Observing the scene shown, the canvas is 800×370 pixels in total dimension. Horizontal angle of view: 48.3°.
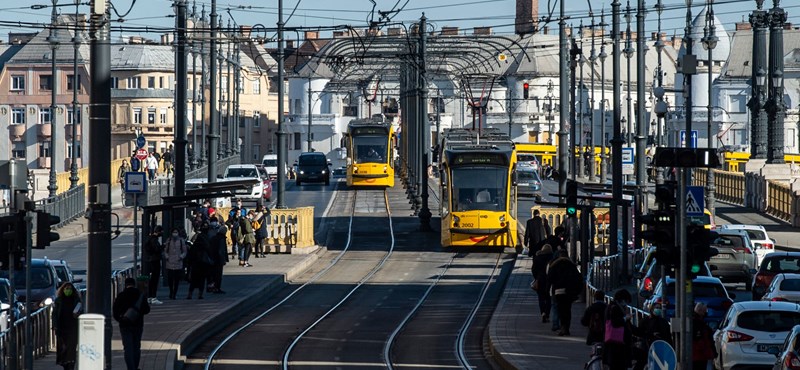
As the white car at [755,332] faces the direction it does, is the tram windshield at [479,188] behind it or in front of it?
in front

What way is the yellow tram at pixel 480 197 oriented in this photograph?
toward the camera

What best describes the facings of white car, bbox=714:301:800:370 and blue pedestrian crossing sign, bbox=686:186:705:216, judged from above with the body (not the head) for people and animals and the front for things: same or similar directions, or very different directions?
very different directions

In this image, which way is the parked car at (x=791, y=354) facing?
away from the camera

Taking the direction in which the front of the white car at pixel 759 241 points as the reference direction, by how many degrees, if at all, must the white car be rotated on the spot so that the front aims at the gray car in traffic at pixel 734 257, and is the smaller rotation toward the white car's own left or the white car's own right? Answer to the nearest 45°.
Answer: approximately 180°

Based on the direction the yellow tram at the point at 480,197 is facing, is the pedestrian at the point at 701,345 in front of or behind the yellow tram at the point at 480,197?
in front

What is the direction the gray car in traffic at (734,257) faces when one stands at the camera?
facing away from the viewer

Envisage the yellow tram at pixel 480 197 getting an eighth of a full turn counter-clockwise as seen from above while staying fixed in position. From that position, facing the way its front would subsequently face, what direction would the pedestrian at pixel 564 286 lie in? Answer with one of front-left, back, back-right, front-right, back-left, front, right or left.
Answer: front-right

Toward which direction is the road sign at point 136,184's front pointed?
toward the camera

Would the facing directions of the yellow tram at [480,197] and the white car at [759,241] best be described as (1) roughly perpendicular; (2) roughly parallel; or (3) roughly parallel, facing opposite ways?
roughly parallel, facing opposite ways

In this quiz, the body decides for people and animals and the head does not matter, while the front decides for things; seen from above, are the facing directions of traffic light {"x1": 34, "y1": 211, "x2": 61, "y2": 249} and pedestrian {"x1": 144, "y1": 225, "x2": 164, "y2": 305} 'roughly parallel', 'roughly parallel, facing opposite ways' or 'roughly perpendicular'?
roughly parallel

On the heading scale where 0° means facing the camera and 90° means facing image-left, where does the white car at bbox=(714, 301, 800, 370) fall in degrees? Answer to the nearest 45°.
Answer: approximately 180°

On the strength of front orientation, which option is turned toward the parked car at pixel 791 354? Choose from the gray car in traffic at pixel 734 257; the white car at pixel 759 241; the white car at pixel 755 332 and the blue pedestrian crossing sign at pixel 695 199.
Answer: the blue pedestrian crossing sign
